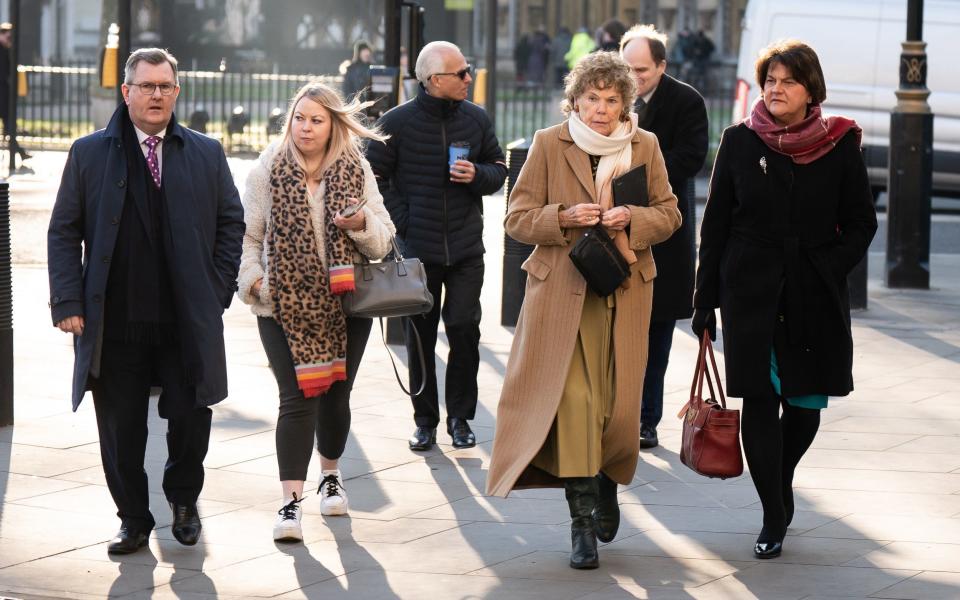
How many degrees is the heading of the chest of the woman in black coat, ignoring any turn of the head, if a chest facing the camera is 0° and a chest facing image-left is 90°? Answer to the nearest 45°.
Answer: approximately 0°

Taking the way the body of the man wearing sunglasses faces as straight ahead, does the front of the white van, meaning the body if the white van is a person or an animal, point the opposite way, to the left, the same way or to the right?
to the left

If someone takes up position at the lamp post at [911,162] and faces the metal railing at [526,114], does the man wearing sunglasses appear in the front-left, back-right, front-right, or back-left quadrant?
back-left

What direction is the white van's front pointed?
to the viewer's right

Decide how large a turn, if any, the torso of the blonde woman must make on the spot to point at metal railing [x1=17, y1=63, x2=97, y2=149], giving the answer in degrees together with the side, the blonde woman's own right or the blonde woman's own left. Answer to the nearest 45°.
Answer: approximately 180°

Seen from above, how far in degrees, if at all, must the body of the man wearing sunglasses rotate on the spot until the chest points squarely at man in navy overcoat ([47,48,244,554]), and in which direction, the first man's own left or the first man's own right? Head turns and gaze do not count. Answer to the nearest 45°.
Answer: approximately 45° to the first man's own right

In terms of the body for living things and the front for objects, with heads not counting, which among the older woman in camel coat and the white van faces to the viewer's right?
the white van

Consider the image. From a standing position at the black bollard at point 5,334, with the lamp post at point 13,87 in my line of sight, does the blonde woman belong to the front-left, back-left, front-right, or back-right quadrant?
back-right
